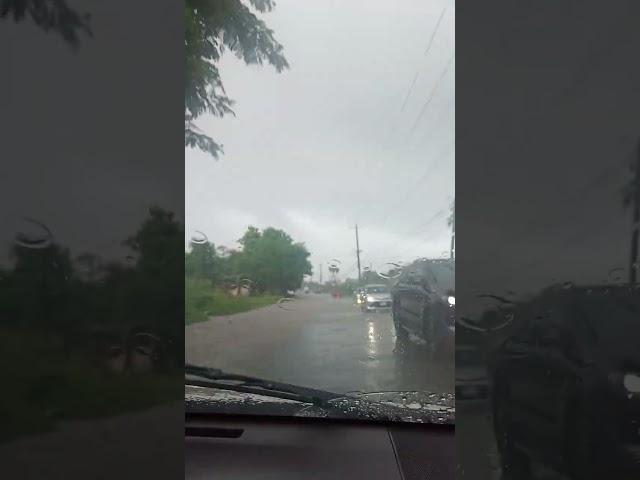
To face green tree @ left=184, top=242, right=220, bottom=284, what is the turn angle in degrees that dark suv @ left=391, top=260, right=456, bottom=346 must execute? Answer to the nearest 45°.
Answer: approximately 135° to its right

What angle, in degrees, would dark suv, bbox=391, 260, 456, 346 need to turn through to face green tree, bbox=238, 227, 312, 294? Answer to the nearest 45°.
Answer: approximately 135° to its right

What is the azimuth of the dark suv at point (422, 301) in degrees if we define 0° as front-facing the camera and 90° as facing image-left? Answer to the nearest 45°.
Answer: approximately 315°
